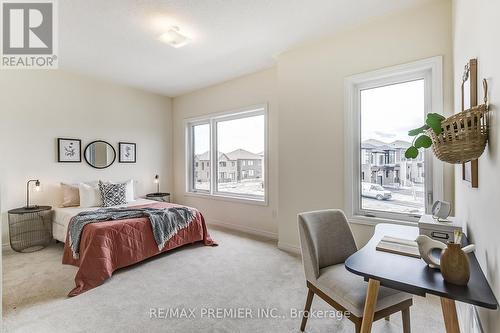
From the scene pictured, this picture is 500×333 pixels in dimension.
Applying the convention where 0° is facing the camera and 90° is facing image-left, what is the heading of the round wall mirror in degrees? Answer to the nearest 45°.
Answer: approximately 0°

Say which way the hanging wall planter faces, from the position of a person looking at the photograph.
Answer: facing to the left of the viewer

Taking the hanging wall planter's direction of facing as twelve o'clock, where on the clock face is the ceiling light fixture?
The ceiling light fixture is roughly at 12 o'clock from the hanging wall planter.

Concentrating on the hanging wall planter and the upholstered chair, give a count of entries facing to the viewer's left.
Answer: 1

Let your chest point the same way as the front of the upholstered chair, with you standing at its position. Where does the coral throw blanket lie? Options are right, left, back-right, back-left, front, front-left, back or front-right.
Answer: back-right

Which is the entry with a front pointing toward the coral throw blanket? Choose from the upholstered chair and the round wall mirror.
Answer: the round wall mirror

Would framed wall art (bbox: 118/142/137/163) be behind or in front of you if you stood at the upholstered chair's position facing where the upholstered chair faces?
behind

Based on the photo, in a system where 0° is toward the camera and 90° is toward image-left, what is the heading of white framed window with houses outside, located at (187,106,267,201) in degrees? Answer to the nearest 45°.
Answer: approximately 45°

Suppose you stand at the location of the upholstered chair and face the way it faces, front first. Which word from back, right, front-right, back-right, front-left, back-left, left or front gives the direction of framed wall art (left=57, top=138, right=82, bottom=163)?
back-right

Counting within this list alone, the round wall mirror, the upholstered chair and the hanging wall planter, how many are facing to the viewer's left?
1

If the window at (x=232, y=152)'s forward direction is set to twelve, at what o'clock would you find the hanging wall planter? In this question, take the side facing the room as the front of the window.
The hanging wall planter is roughly at 10 o'clock from the window.
